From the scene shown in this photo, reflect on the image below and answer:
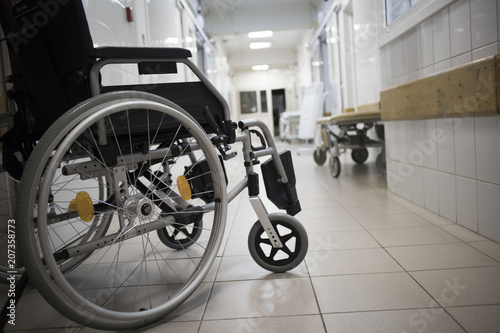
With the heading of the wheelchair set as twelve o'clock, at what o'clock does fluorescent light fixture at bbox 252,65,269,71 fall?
The fluorescent light fixture is roughly at 11 o'clock from the wheelchair.

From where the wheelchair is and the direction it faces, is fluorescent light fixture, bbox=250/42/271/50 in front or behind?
in front

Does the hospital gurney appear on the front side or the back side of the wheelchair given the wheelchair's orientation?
on the front side

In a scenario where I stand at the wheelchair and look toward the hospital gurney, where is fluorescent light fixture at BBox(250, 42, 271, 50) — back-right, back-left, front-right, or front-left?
front-left

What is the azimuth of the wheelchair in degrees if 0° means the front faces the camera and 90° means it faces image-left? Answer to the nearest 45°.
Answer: approximately 225°
